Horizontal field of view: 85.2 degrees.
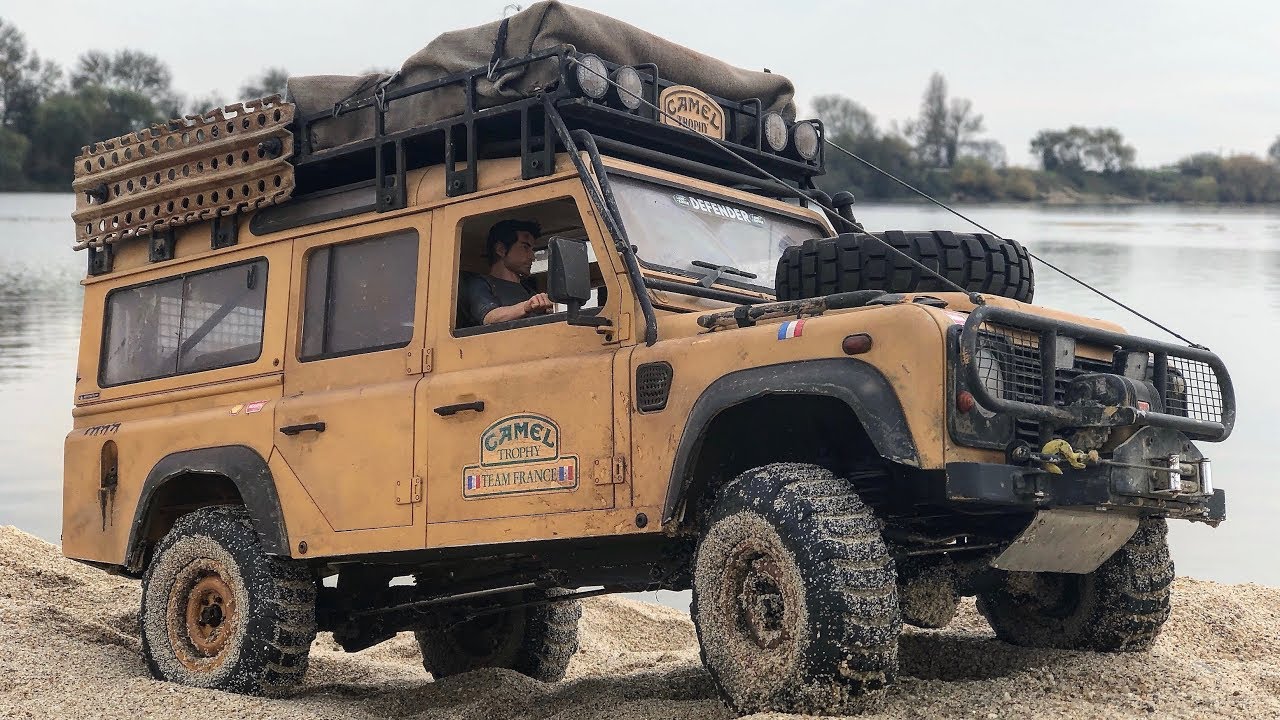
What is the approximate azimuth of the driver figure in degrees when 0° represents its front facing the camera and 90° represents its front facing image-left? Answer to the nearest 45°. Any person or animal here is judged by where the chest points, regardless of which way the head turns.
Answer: approximately 315°

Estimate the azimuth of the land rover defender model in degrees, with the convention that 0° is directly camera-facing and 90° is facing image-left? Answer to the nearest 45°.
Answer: approximately 315°
